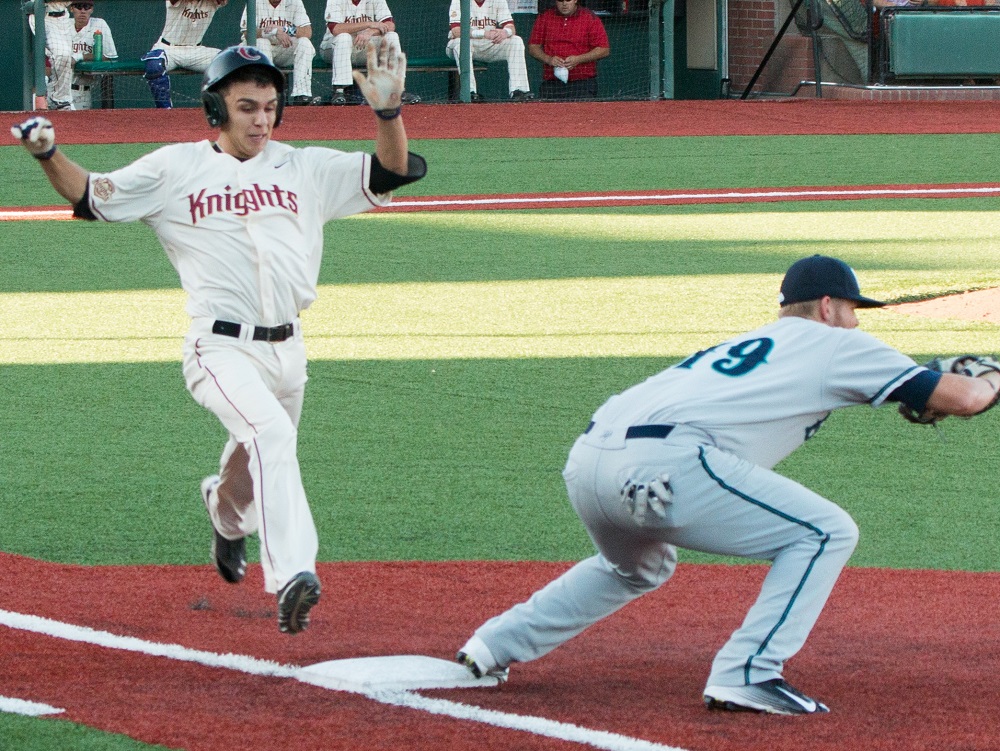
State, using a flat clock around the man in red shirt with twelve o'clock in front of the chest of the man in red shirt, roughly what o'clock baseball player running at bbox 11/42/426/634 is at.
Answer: The baseball player running is roughly at 12 o'clock from the man in red shirt.

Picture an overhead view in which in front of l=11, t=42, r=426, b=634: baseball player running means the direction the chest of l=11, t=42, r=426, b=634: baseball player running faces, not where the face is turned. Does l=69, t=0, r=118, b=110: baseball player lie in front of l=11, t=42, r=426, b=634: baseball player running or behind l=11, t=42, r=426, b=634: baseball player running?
behind

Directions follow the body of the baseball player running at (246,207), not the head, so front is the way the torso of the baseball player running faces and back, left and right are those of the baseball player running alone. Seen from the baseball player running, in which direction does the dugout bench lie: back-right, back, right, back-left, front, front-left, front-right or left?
back-left

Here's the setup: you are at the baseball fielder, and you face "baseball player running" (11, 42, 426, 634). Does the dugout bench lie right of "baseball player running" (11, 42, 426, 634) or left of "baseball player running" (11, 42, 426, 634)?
right

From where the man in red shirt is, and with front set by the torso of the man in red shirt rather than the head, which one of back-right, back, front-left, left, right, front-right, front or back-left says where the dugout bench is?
right

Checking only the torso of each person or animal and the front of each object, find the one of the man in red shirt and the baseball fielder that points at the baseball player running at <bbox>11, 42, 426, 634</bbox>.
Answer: the man in red shirt

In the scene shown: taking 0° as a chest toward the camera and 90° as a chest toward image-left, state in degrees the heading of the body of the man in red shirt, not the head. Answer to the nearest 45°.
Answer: approximately 0°

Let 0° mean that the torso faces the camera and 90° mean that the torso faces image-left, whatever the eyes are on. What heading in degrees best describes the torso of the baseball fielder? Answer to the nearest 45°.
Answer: approximately 225°

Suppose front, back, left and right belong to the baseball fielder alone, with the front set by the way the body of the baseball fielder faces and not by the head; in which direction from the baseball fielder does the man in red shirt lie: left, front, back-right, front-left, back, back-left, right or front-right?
front-left

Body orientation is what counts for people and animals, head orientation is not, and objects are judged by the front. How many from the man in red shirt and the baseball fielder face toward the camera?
1
